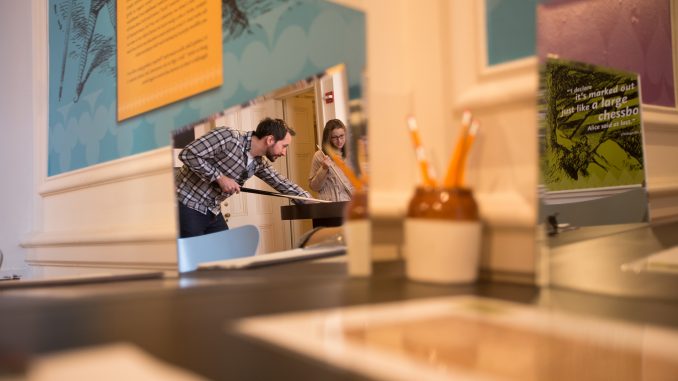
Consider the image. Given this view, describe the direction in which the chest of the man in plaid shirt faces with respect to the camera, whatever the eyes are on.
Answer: to the viewer's right

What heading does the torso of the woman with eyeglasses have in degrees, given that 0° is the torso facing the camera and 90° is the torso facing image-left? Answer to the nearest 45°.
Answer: approximately 315°

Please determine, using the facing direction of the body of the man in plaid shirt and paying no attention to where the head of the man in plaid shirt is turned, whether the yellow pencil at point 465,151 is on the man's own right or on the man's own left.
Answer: on the man's own right

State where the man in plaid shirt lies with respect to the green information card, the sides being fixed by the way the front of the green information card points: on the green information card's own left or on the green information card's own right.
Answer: on the green information card's own right

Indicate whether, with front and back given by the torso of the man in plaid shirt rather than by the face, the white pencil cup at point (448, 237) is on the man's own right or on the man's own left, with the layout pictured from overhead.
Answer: on the man's own right

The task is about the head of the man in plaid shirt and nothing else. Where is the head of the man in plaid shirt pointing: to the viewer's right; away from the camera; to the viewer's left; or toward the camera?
to the viewer's right

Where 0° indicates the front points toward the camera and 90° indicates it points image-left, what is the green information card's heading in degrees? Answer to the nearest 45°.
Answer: approximately 315°

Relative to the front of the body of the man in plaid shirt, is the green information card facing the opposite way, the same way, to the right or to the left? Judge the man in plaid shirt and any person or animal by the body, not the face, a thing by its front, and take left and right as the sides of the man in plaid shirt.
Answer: to the right
